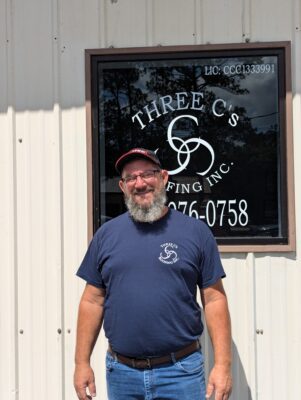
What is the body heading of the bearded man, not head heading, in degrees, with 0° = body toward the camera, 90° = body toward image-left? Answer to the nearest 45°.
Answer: approximately 0°

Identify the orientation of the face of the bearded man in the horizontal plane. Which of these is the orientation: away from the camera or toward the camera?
toward the camera
